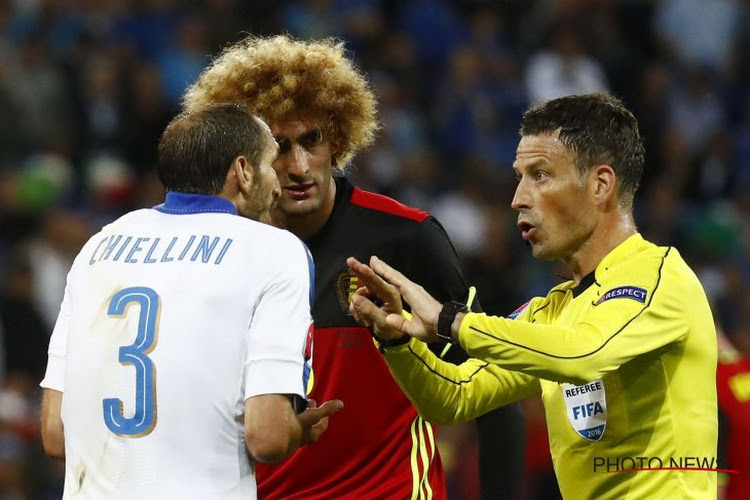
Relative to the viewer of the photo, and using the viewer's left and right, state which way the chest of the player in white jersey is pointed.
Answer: facing away from the viewer and to the right of the viewer

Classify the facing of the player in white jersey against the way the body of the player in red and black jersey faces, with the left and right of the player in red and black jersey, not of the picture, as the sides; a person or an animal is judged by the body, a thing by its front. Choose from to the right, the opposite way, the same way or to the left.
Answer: the opposite way

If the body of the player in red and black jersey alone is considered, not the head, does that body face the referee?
no

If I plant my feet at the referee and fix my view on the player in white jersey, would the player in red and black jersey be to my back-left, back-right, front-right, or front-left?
front-right

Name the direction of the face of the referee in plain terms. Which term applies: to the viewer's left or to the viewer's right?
to the viewer's left

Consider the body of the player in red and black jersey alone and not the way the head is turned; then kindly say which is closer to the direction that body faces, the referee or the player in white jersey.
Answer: the player in white jersey

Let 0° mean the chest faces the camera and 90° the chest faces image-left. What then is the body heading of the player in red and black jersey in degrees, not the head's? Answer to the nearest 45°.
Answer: approximately 45°

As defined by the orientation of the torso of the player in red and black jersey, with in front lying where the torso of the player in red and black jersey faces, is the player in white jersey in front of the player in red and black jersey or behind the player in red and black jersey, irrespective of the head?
in front

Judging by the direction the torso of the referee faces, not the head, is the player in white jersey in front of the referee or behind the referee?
in front

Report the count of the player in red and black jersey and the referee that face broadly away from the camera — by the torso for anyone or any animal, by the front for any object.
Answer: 0

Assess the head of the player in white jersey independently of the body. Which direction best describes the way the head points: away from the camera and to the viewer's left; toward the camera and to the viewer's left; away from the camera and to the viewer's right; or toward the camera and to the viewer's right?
away from the camera and to the viewer's right

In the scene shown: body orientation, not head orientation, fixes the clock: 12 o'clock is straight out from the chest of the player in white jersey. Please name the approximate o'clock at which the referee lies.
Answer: The referee is roughly at 1 o'clock from the player in white jersey.

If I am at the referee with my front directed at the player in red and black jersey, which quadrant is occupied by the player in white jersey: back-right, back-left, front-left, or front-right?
front-left

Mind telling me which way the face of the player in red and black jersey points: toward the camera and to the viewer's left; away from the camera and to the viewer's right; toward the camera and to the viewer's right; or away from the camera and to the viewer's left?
toward the camera and to the viewer's left

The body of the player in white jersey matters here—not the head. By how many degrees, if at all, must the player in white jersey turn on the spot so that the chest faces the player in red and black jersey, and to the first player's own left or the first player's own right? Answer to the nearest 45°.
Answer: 0° — they already face them
